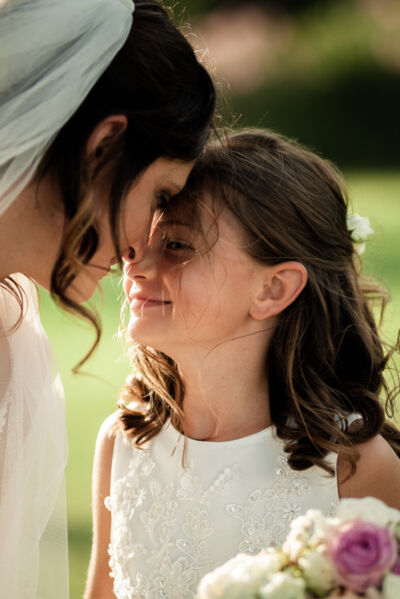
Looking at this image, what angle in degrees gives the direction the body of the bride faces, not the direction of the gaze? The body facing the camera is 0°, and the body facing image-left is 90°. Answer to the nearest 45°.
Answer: approximately 270°

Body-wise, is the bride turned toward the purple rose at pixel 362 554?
no

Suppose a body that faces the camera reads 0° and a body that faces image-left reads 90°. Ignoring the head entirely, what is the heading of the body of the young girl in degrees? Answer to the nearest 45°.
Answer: approximately 45°

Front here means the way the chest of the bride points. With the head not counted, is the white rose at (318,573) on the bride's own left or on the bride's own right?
on the bride's own right

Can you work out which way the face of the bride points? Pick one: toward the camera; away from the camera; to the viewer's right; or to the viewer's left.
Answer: to the viewer's right

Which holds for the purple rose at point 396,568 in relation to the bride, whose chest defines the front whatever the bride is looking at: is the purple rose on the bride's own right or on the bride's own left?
on the bride's own right

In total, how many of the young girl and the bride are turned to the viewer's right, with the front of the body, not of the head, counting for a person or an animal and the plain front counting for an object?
1
